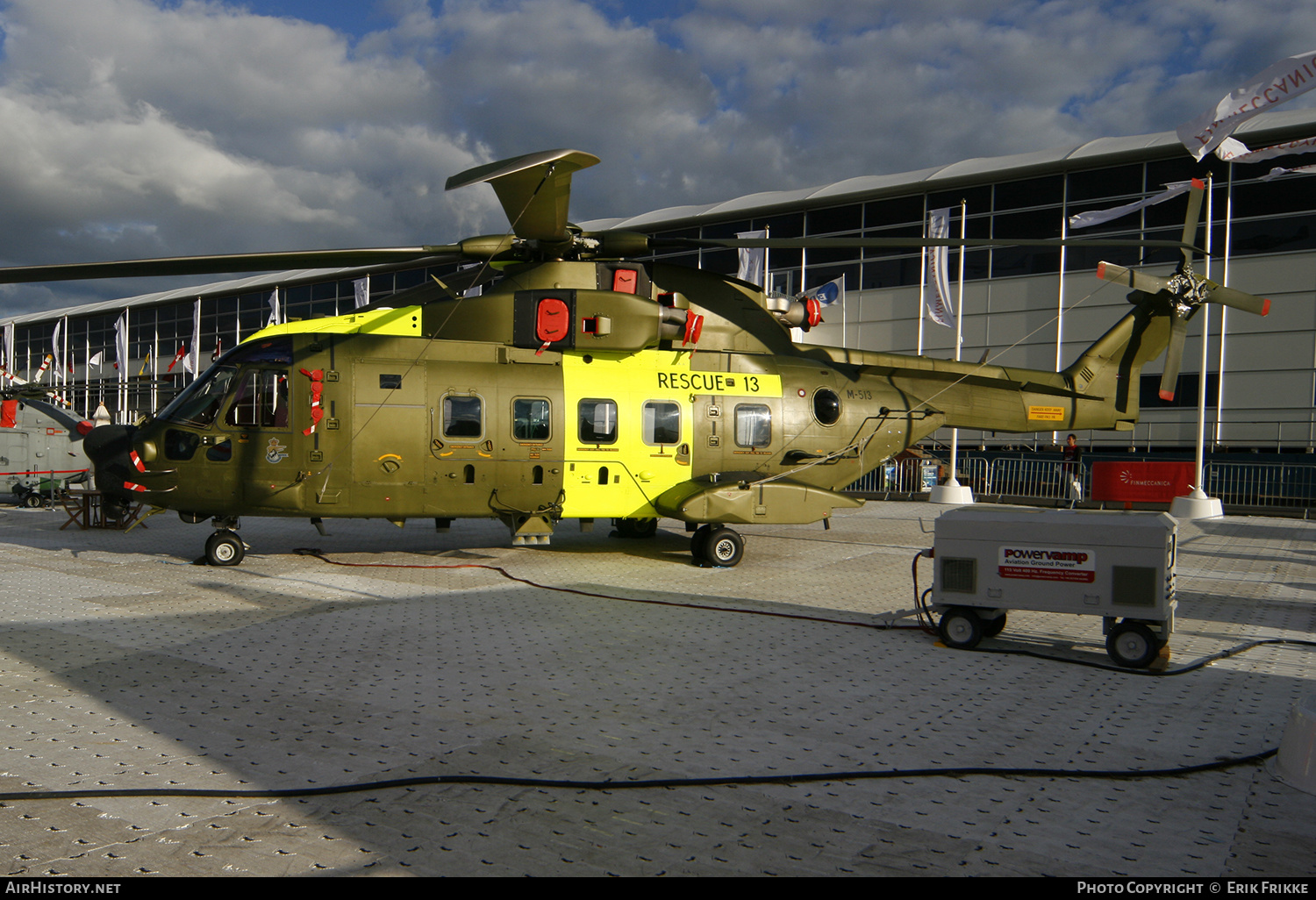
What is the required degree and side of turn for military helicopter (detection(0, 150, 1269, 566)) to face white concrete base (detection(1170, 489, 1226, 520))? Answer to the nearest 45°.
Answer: approximately 135° to its right

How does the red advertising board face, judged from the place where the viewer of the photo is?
facing the viewer

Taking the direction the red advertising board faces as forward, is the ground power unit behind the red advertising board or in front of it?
in front

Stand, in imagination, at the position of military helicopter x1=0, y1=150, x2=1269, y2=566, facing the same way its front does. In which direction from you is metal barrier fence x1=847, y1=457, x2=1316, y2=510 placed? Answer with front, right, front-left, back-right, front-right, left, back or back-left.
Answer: back-right

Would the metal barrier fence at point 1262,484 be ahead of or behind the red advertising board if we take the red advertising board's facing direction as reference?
behind

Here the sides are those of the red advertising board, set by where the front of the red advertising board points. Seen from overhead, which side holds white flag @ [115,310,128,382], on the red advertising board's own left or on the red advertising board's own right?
on the red advertising board's own right

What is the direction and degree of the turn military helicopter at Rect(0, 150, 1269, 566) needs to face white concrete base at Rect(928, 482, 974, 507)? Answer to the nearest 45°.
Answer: approximately 135° to its right

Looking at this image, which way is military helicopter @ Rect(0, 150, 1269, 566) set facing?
to the viewer's left
